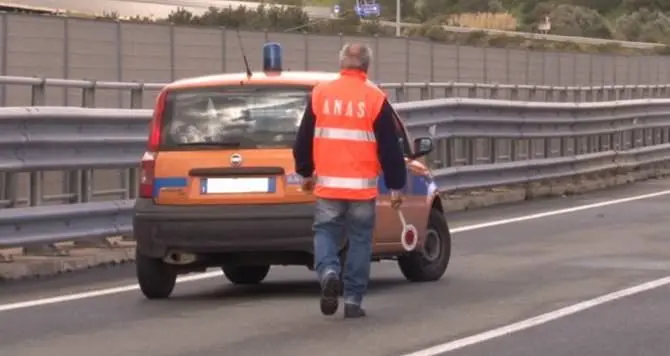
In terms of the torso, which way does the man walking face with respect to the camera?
away from the camera

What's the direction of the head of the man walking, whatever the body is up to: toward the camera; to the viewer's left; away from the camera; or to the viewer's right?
away from the camera

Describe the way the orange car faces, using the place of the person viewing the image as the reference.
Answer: facing away from the viewer and to the right of the viewer
